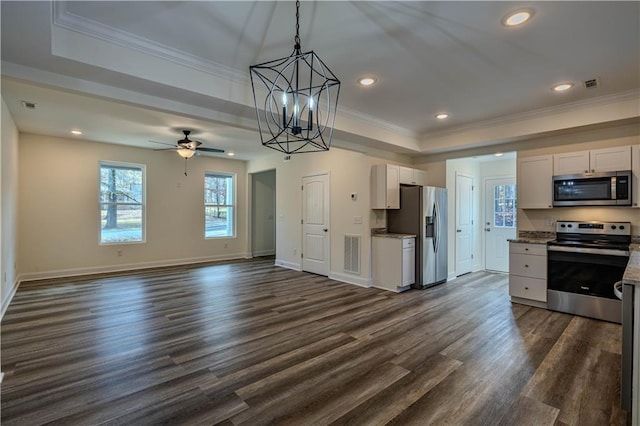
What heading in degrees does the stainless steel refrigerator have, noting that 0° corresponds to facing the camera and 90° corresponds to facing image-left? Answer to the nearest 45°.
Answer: approximately 315°

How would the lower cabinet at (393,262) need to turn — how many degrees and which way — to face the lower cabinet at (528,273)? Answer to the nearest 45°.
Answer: approximately 45° to its left

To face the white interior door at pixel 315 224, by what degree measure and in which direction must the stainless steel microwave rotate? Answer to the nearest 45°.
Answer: approximately 90° to its right

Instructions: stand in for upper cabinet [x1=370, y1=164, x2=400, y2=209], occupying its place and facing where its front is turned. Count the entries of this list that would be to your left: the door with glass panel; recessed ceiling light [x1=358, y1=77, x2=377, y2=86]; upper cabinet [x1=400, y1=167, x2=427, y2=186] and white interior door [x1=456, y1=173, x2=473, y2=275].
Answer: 3

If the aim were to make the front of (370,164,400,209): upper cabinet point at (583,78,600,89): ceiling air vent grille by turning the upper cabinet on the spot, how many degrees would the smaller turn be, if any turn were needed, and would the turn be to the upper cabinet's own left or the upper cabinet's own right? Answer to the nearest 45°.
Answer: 0° — it already faces it

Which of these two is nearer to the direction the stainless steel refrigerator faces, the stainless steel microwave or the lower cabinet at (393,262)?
the stainless steel microwave

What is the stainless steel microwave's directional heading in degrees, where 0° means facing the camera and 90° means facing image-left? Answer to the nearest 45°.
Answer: approximately 0°

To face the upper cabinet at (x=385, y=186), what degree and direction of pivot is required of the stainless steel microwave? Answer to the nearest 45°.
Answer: approximately 90° to its right
